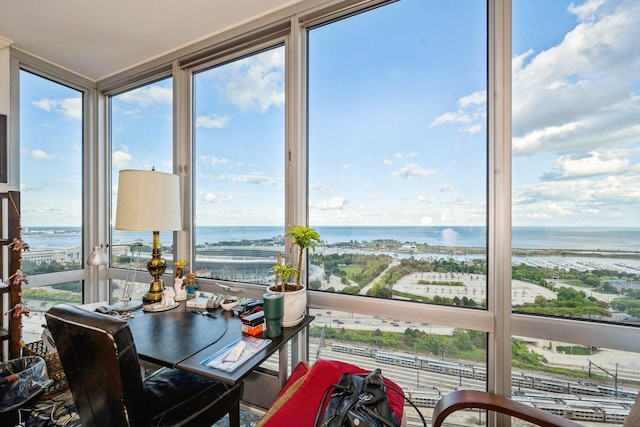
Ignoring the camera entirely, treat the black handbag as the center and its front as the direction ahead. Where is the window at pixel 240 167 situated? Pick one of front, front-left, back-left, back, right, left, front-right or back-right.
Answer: back-right

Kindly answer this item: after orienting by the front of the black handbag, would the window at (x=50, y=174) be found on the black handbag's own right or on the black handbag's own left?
on the black handbag's own right

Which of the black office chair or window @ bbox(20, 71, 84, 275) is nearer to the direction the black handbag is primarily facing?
the black office chair

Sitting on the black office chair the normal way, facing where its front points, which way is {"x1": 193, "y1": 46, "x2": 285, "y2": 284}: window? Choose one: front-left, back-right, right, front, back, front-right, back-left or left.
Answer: front

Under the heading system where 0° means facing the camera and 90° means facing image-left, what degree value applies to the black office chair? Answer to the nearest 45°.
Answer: approximately 225°

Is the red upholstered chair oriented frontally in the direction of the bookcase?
no

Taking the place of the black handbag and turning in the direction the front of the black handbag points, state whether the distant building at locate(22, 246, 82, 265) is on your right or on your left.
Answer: on your right

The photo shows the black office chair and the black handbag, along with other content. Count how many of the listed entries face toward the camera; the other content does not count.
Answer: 1

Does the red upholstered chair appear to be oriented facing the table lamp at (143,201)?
no

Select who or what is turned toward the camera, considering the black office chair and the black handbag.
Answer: the black handbag

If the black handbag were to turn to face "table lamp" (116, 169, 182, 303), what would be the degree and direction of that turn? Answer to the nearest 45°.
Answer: approximately 90° to its right

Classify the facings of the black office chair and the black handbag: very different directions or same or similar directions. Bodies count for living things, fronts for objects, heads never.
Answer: very different directions

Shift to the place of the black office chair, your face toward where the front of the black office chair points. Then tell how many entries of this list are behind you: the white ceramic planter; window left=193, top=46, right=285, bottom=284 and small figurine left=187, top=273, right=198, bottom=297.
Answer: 0

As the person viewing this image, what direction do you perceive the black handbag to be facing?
facing the viewer
